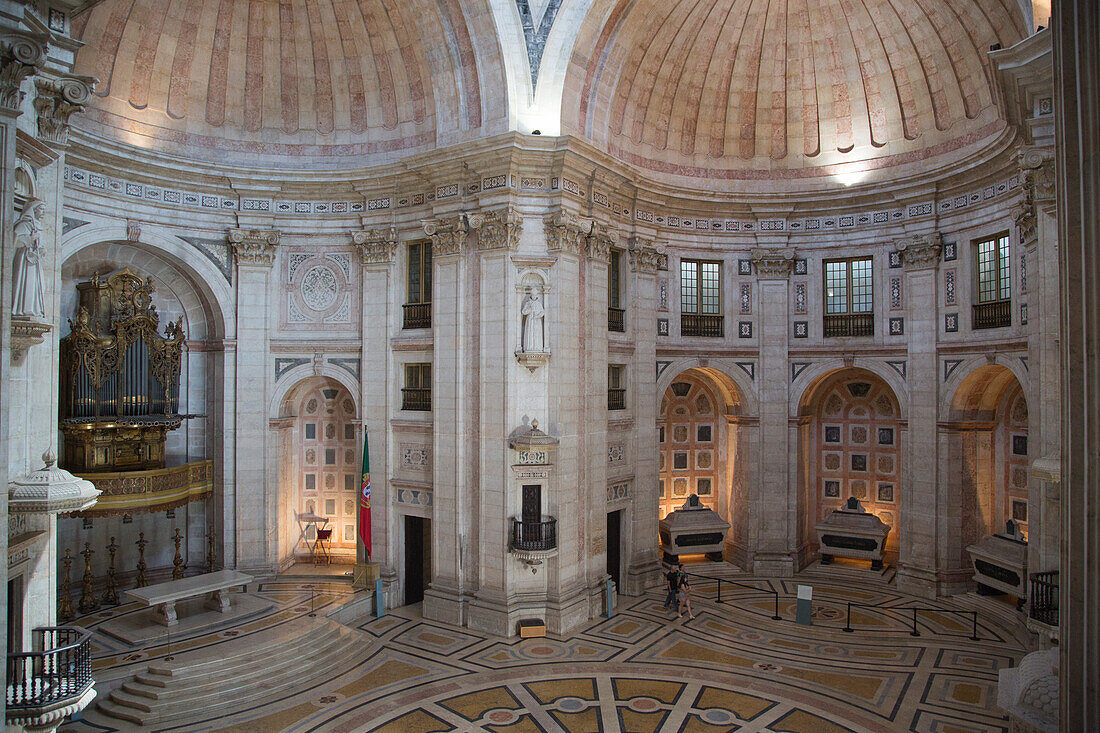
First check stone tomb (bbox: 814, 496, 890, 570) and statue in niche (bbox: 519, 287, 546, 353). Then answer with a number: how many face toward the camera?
2

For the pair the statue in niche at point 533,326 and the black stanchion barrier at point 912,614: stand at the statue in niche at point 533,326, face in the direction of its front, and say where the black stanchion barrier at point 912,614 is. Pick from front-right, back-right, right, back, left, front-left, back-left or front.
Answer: left

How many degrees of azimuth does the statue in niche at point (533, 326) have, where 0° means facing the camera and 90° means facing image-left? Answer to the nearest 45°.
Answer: approximately 0°

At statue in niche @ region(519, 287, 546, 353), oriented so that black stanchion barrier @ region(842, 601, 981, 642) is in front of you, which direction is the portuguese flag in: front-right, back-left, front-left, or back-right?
back-left

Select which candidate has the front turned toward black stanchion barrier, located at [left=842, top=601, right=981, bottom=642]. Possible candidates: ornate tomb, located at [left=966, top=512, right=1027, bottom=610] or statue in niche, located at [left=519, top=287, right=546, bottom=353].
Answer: the ornate tomb

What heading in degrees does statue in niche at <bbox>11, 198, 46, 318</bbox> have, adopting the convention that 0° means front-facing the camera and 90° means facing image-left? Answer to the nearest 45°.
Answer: approximately 315°
